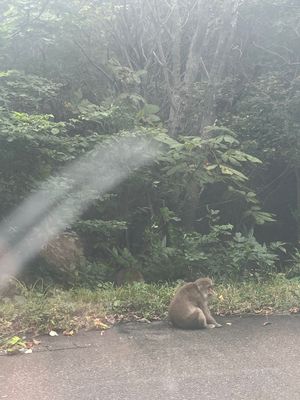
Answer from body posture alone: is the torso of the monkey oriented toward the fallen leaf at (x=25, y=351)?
no

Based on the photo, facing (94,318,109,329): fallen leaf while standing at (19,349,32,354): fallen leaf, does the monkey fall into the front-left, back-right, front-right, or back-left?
front-right

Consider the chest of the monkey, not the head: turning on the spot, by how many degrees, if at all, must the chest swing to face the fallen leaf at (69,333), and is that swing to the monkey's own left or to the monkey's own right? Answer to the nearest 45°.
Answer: approximately 180°

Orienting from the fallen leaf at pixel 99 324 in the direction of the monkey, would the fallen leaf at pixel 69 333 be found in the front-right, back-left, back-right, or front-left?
back-right

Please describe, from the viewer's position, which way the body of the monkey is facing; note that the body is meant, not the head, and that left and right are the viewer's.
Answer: facing to the right of the viewer

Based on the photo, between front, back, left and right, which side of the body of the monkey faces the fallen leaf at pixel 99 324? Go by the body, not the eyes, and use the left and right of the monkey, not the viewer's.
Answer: back

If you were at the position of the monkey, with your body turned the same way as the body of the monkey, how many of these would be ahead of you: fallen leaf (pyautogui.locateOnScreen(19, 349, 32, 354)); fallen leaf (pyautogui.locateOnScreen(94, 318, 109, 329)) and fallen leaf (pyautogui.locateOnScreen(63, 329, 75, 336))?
0
